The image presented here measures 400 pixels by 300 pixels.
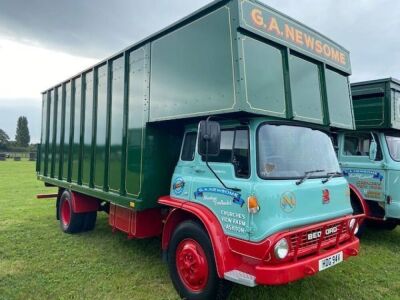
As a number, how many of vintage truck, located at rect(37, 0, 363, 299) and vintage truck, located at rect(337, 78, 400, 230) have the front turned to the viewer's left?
0

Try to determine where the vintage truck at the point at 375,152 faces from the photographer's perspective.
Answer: facing the viewer and to the right of the viewer

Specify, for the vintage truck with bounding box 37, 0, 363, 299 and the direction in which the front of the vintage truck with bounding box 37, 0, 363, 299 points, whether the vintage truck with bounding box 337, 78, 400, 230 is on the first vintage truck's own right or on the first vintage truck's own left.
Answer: on the first vintage truck's own left

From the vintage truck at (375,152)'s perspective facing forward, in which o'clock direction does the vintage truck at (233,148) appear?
the vintage truck at (233,148) is roughly at 2 o'clock from the vintage truck at (375,152).
